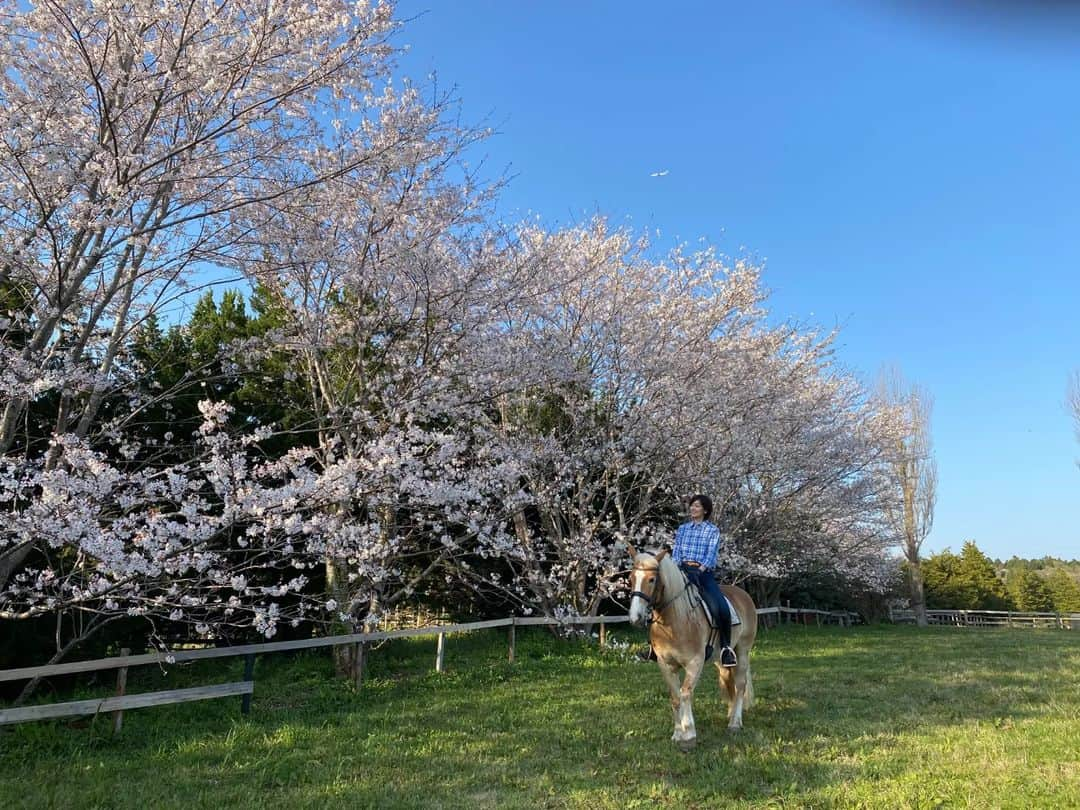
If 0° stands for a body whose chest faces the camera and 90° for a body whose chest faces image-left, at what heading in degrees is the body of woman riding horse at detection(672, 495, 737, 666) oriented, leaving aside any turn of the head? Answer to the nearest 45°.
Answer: approximately 45°

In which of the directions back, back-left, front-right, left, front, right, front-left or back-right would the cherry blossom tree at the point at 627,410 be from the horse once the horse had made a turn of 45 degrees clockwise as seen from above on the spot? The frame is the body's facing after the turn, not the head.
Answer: right

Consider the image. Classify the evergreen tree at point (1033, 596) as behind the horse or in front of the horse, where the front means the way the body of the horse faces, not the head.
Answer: behind

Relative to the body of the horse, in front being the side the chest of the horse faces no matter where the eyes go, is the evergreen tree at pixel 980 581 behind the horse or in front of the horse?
behind

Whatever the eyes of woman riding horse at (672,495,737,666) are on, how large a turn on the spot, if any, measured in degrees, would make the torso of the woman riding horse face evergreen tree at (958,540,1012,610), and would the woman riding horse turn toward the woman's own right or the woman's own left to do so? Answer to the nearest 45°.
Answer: approximately 135° to the woman's own right
